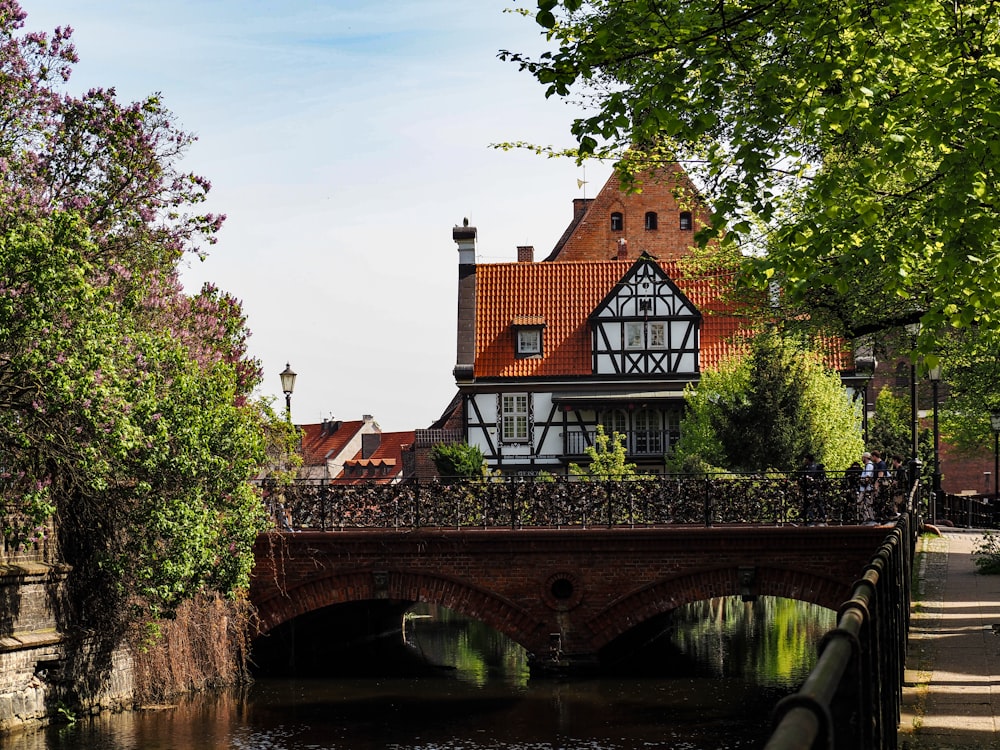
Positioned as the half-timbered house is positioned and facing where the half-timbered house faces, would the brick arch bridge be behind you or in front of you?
in front

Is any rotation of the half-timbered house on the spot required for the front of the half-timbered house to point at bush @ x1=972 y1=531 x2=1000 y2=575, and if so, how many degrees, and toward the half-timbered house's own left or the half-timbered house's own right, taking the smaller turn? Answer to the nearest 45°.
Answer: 0° — it already faces it

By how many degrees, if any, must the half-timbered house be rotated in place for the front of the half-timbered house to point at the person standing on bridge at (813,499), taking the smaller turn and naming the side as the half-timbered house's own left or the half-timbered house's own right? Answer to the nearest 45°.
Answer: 0° — it already faces them

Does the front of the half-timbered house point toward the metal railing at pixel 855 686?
yes

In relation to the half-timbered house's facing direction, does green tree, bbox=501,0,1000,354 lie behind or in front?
in front

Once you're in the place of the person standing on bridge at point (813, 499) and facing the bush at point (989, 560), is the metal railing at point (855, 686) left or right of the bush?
right

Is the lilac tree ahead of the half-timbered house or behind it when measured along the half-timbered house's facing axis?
ahead

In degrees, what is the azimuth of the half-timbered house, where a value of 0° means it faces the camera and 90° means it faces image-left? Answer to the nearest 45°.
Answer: approximately 0°

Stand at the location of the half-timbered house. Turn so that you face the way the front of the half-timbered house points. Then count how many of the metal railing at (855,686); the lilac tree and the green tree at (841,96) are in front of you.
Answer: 3
